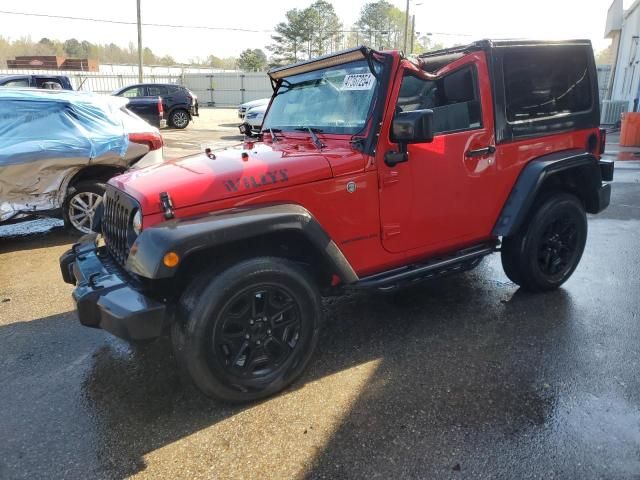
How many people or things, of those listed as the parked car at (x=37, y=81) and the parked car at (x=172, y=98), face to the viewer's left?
2

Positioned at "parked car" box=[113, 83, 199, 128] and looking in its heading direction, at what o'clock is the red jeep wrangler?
The red jeep wrangler is roughly at 9 o'clock from the parked car.

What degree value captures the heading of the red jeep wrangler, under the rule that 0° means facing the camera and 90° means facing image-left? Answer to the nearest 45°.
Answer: approximately 45°

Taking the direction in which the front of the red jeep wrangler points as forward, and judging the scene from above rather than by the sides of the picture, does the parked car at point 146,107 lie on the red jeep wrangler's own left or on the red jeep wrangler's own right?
on the red jeep wrangler's own right

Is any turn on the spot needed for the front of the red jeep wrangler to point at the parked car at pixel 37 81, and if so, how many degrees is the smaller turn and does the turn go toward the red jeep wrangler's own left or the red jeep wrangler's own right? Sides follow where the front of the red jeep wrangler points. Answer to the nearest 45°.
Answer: approximately 90° to the red jeep wrangler's own right

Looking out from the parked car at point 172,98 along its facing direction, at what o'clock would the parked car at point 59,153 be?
the parked car at point 59,153 is roughly at 9 o'clock from the parked car at point 172,98.

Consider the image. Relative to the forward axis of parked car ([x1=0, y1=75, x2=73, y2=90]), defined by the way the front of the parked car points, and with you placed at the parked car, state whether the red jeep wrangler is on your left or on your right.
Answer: on your left

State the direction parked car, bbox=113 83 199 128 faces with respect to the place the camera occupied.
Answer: facing to the left of the viewer

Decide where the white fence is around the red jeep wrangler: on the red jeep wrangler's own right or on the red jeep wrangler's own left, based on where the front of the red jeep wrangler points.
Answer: on the red jeep wrangler's own right

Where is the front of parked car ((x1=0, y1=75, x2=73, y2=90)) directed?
to the viewer's left
